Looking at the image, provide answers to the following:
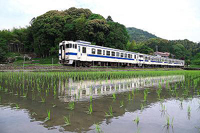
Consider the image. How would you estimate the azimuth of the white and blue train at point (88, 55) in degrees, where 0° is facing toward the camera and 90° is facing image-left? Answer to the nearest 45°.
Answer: approximately 45°

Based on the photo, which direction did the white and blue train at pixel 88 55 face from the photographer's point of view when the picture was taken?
facing the viewer and to the left of the viewer
